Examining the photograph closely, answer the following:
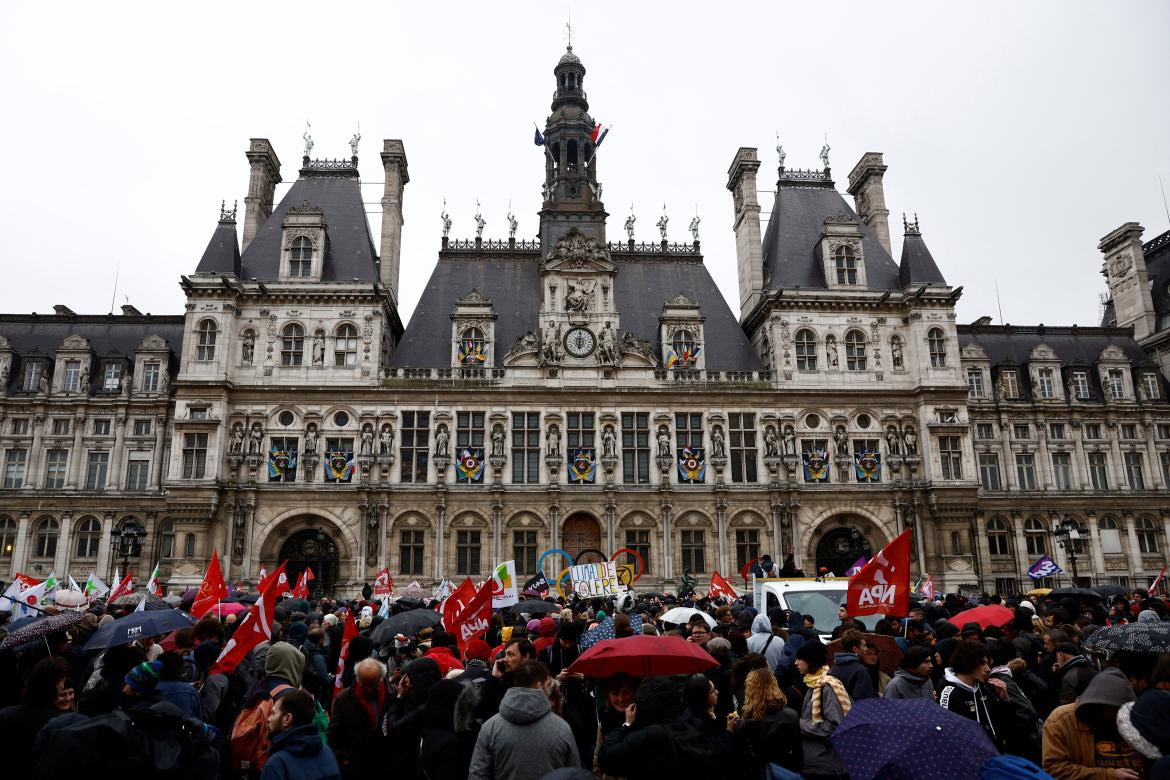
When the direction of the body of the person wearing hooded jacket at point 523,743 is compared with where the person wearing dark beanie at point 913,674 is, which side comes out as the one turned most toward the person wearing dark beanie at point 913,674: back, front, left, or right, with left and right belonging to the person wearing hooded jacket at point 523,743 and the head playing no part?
right

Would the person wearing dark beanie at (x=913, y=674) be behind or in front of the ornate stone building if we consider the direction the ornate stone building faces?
in front

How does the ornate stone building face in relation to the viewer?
toward the camera

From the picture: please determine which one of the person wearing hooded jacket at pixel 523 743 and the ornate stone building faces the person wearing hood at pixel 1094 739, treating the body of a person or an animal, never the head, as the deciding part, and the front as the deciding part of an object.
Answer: the ornate stone building

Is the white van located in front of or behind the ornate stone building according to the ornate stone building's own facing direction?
in front

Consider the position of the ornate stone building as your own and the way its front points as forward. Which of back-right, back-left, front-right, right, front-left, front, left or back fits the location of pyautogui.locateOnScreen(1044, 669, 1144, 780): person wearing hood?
front

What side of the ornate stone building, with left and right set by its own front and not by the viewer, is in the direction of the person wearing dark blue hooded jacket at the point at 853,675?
front

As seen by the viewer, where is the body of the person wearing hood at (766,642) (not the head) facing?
away from the camera

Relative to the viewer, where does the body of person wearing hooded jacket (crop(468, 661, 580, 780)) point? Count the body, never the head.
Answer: away from the camera

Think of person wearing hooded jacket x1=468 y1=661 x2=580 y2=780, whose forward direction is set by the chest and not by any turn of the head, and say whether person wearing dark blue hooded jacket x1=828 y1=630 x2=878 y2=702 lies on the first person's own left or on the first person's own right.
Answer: on the first person's own right

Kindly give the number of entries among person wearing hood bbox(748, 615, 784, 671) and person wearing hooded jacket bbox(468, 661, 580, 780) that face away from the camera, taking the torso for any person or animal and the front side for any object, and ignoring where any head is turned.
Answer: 2

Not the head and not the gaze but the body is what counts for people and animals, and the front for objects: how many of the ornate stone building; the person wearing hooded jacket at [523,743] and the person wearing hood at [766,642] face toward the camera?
1

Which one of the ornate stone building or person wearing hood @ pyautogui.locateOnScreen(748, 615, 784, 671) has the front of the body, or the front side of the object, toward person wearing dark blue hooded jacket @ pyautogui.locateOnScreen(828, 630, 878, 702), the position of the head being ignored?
the ornate stone building

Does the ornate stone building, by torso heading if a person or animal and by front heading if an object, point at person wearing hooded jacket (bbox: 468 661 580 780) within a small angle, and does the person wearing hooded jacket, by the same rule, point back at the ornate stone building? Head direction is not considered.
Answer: yes

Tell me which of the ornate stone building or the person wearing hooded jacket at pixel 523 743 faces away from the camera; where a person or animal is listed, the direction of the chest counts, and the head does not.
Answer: the person wearing hooded jacket

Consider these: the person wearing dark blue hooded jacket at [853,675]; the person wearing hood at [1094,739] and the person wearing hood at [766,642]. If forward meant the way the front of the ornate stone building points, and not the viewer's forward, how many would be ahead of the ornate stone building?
3

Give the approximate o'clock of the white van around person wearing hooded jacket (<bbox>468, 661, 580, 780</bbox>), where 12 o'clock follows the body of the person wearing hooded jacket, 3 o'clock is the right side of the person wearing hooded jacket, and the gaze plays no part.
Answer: The white van is roughly at 1 o'clock from the person wearing hooded jacket.

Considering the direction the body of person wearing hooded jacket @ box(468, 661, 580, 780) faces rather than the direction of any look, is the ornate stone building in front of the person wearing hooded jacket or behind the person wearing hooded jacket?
in front

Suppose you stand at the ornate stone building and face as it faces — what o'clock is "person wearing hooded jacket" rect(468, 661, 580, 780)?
The person wearing hooded jacket is roughly at 12 o'clock from the ornate stone building.

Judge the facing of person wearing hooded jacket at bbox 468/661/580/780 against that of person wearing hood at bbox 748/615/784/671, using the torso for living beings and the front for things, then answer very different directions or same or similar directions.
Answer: same or similar directions
